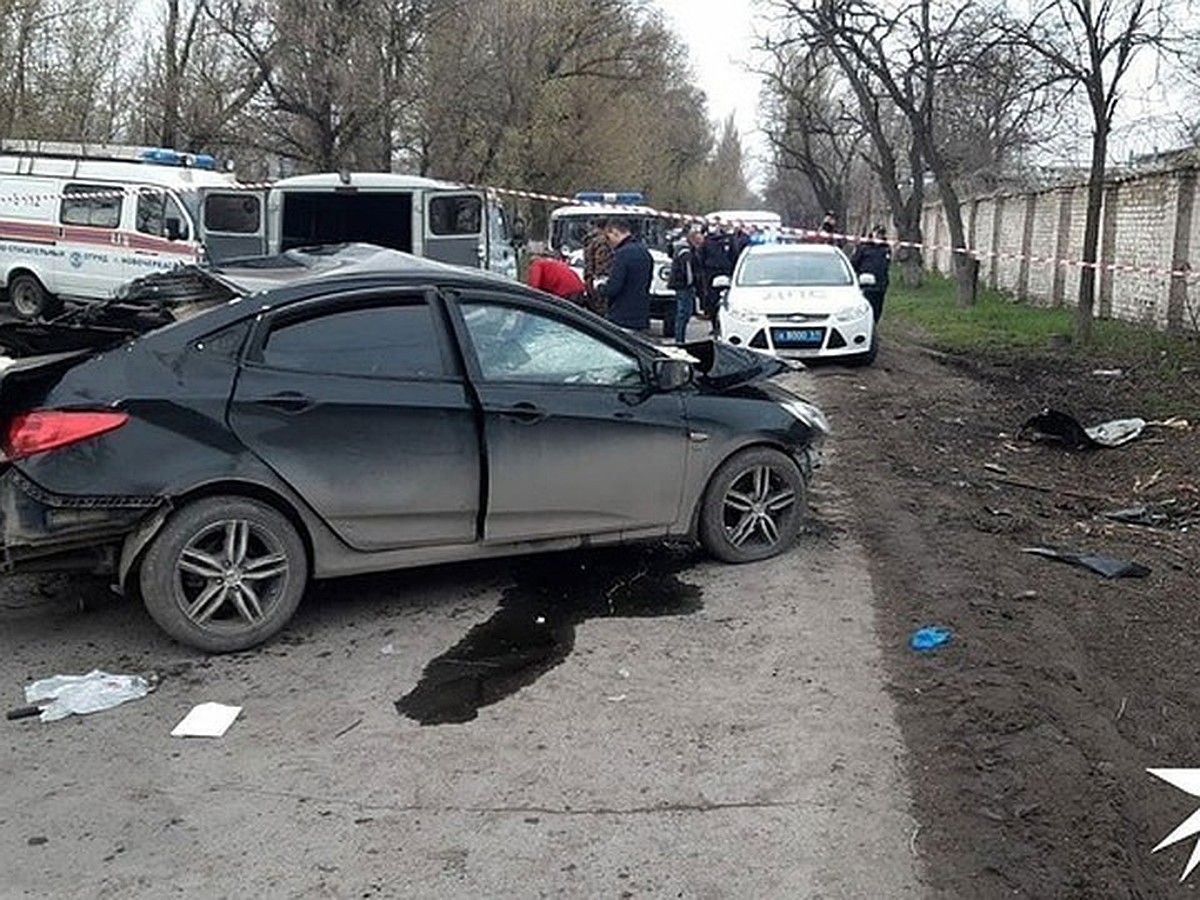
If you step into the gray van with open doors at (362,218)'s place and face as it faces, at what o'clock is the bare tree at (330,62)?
The bare tree is roughly at 12 o'clock from the gray van with open doors.

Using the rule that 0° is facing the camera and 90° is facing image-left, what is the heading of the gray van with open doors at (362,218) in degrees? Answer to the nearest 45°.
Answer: approximately 180°

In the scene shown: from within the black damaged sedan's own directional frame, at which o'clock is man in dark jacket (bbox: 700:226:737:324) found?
The man in dark jacket is roughly at 11 o'clock from the black damaged sedan.

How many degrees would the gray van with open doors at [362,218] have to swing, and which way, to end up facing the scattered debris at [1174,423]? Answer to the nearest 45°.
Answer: approximately 135° to its right

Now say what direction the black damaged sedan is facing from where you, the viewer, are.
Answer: facing away from the viewer and to the right of the viewer
